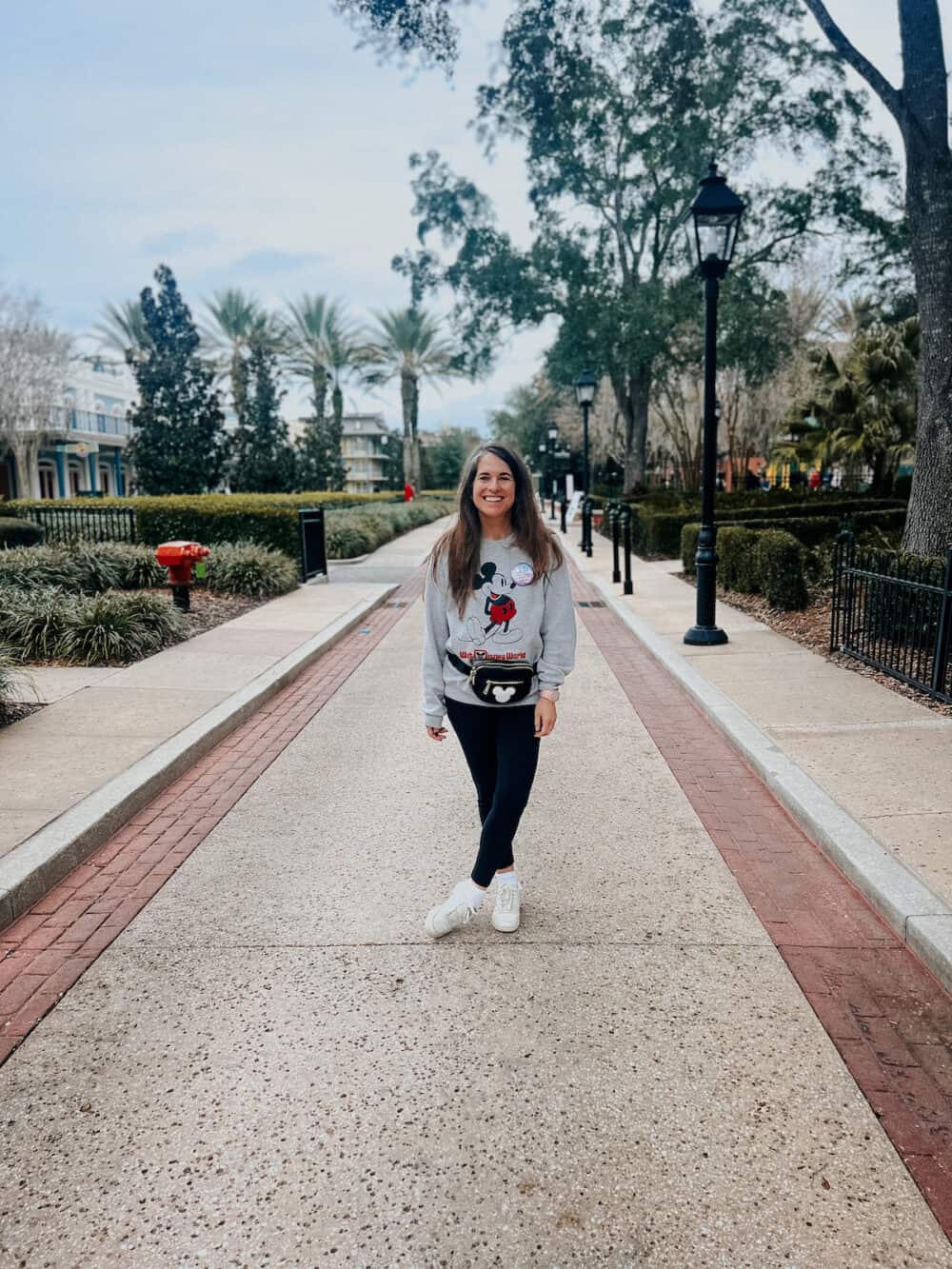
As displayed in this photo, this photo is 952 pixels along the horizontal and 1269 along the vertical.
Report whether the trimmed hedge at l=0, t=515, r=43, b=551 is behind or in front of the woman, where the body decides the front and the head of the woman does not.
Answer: behind

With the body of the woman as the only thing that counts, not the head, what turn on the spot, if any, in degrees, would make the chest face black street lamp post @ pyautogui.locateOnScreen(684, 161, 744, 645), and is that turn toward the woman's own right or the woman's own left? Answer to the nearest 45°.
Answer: approximately 180°

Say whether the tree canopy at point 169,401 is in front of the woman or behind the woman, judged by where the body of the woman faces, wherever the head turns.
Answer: behind

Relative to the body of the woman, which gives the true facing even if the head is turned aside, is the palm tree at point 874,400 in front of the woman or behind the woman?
behind

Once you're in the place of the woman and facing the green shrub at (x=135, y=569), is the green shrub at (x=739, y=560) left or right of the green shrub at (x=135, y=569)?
right

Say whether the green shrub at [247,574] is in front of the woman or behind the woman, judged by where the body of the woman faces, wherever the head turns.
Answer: behind

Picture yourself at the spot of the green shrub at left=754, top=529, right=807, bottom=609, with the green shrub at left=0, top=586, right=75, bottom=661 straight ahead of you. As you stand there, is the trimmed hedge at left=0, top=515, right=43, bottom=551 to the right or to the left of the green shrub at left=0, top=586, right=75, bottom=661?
right

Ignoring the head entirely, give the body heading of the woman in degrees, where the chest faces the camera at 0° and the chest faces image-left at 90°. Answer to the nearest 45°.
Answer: approximately 0°

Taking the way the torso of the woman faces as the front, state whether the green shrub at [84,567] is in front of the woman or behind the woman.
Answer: behind

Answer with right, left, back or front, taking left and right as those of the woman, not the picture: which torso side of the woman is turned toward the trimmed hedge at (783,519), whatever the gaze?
back

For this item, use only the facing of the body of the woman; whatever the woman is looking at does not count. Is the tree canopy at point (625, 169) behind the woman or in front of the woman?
behind
